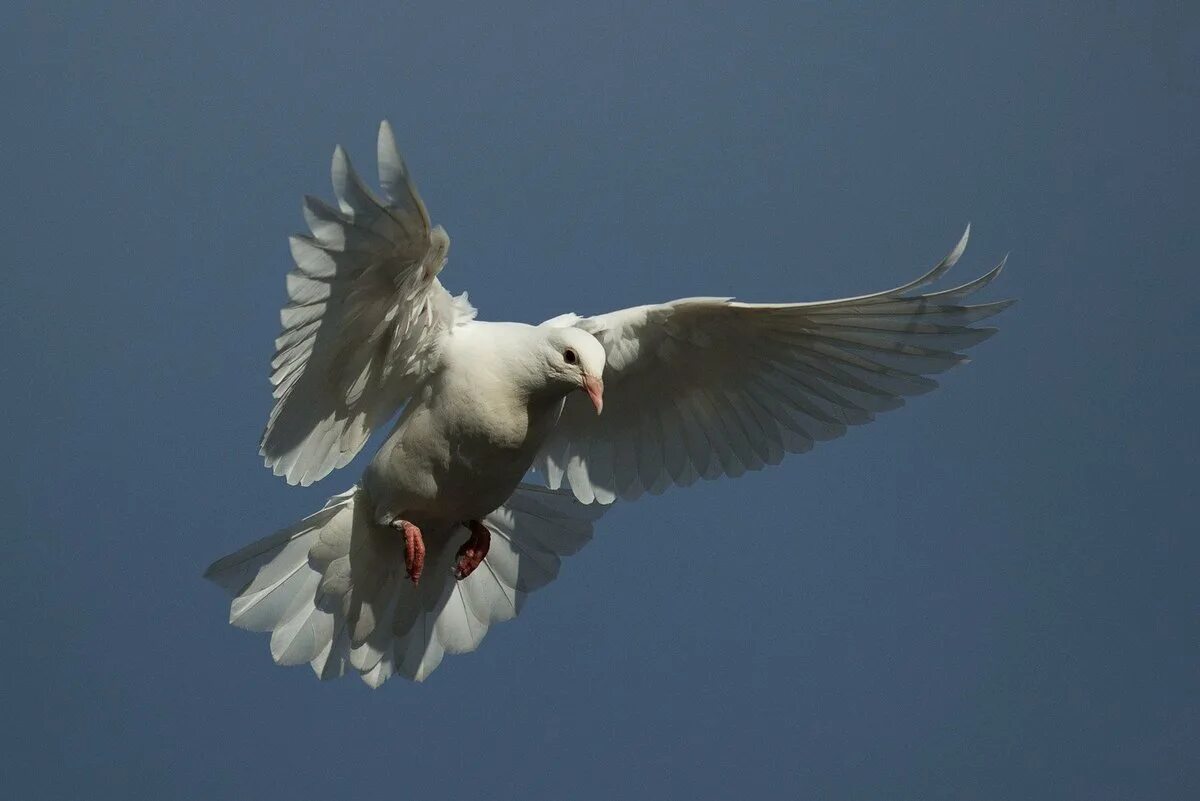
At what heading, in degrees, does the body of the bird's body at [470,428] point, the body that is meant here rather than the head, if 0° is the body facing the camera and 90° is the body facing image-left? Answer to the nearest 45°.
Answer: approximately 315°
